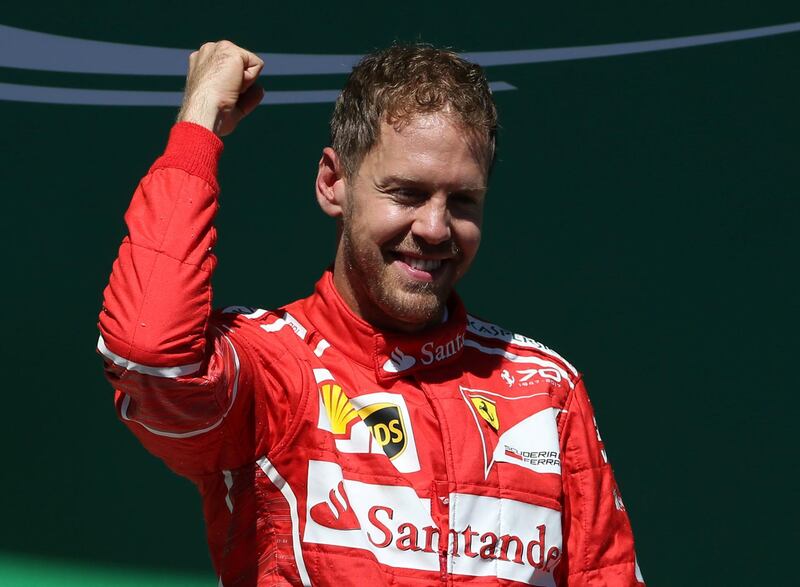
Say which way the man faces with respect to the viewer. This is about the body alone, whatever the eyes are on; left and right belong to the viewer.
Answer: facing the viewer and to the right of the viewer
